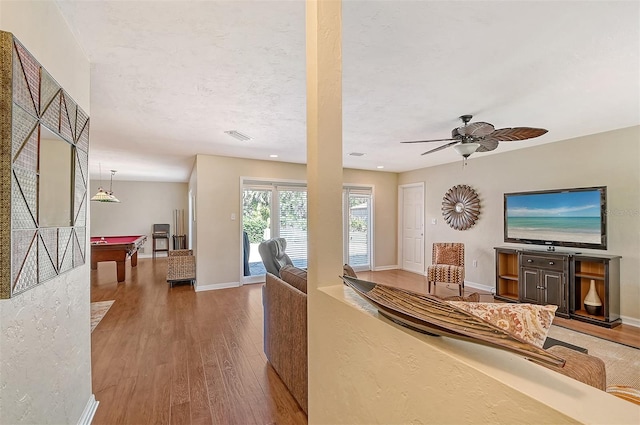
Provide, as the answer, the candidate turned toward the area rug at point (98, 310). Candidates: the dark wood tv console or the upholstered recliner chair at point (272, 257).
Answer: the dark wood tv console

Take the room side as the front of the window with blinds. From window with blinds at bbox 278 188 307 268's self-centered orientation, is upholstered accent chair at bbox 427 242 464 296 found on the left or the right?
on its left

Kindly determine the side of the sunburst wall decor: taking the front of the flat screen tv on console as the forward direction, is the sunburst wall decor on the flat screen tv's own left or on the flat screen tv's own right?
on the flat screen tv's own right

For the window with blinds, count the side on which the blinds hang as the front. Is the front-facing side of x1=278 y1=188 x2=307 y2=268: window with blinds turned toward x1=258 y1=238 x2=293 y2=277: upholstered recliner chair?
yes

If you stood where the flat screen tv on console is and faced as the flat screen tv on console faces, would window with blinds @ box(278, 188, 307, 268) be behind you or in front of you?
in front

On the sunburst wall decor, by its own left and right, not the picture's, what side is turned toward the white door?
right

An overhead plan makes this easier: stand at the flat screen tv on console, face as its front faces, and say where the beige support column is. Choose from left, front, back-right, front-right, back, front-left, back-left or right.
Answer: front-left

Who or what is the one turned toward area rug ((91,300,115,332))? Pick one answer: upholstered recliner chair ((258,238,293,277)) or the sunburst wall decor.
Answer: the sunburst wall decor

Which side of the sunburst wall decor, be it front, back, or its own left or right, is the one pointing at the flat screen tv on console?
left

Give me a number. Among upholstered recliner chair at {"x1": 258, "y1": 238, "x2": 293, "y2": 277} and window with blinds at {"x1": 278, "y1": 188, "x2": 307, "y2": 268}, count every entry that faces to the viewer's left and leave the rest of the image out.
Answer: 0
